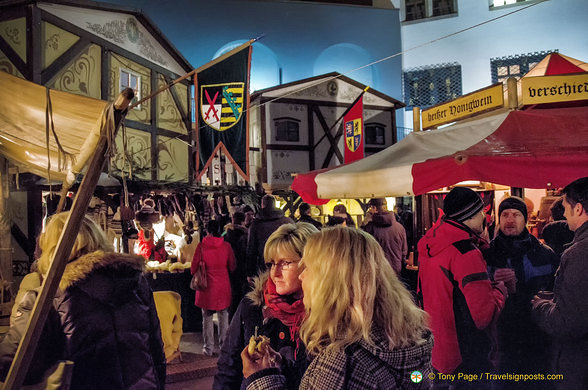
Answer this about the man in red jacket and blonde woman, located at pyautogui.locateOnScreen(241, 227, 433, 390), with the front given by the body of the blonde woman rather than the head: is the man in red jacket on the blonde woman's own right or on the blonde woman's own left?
on the blonde woman's own right

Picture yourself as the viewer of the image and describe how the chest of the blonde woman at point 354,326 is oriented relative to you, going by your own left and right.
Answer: facing away from the viewer and to the left of the viewer

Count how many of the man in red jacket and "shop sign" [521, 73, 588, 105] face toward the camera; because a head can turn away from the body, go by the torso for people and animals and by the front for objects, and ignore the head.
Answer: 1

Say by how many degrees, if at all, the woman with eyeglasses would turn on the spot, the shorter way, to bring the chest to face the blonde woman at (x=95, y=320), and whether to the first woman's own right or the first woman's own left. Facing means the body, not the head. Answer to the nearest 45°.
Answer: approximately 135° to the first woman's own right

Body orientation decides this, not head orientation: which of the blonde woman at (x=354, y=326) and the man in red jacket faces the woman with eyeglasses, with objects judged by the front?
the blonde woman

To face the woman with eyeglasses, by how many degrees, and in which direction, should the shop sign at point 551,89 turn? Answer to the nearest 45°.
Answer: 0° — it already faces them

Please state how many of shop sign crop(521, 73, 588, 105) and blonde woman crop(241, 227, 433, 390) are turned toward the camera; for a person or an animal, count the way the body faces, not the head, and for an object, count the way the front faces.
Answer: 1

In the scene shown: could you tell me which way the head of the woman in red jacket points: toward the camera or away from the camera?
away from the camera

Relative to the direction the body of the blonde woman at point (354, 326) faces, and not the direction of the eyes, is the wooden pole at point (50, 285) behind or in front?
in front

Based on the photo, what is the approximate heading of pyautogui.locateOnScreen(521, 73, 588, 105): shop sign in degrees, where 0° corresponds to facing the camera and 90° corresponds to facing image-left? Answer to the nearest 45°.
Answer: approximately 0°
